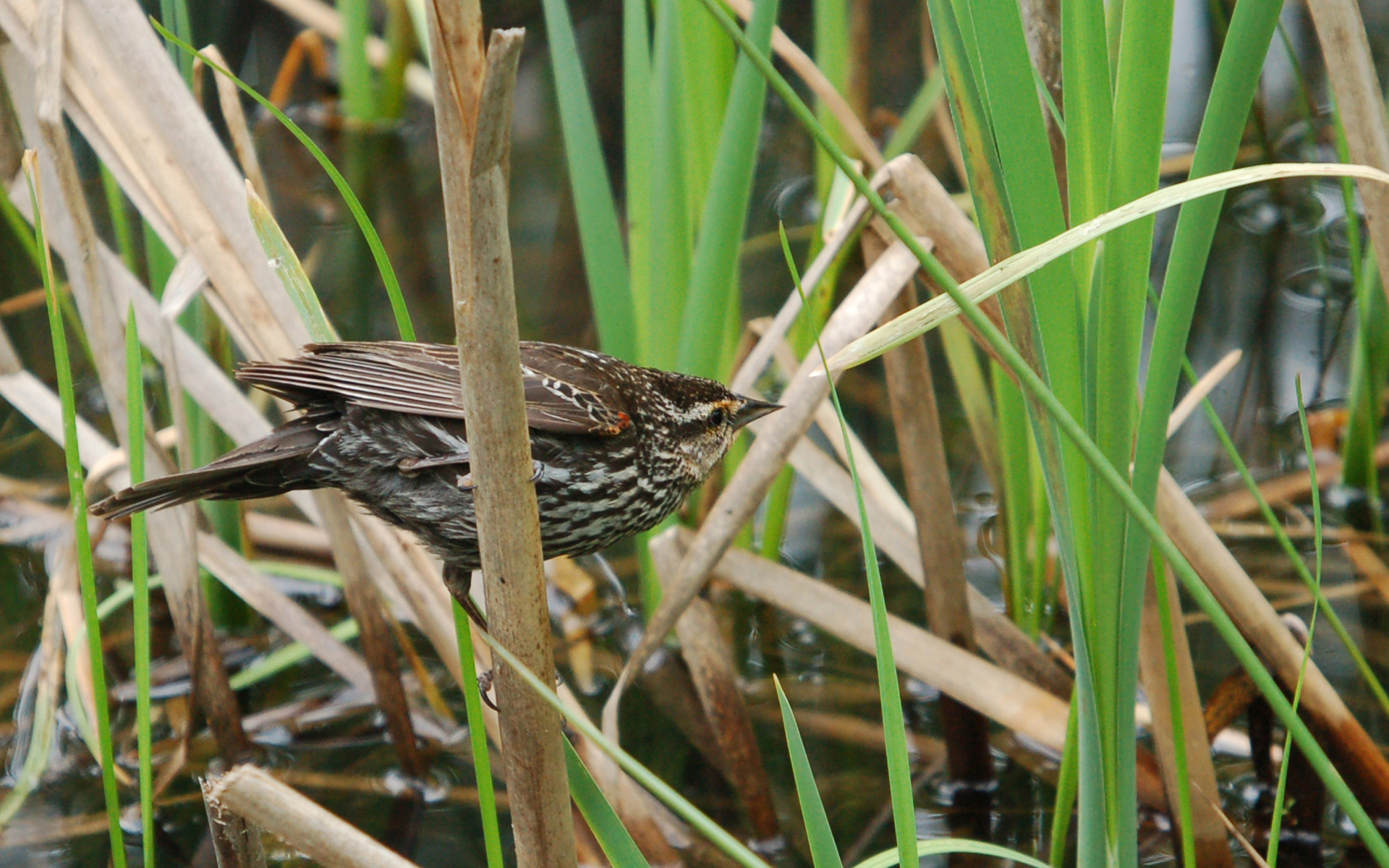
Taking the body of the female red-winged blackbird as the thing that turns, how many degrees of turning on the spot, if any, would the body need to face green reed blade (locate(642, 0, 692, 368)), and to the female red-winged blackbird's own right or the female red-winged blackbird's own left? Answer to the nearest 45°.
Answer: approximately 45° to the female red-winged blackbird's own left

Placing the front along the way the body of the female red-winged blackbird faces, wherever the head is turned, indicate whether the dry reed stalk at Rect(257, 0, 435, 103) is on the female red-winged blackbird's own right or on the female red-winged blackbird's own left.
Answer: on the female red-winged blackbird's own left

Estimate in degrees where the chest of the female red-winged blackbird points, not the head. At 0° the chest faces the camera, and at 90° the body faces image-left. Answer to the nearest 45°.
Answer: approximately 270°

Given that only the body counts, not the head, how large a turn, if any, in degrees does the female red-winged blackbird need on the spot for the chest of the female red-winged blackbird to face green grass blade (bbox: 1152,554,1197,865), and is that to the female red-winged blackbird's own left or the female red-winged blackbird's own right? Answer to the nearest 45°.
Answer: approximately 45° to the female red-winged blackbird's own right

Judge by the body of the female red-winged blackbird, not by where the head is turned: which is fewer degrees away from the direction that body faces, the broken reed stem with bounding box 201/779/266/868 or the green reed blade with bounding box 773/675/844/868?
the green reed blade
